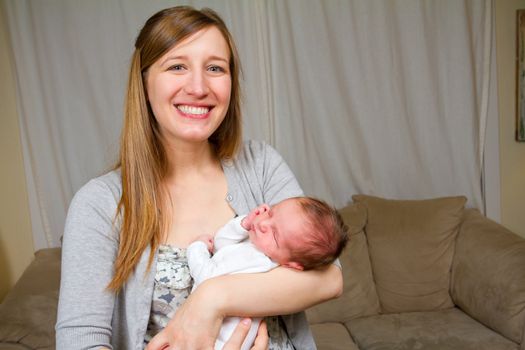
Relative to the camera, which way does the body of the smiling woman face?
toward the camera

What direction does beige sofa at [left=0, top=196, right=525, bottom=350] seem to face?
toward the camera

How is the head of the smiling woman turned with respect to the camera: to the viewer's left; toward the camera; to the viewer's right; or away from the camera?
toward the camera
